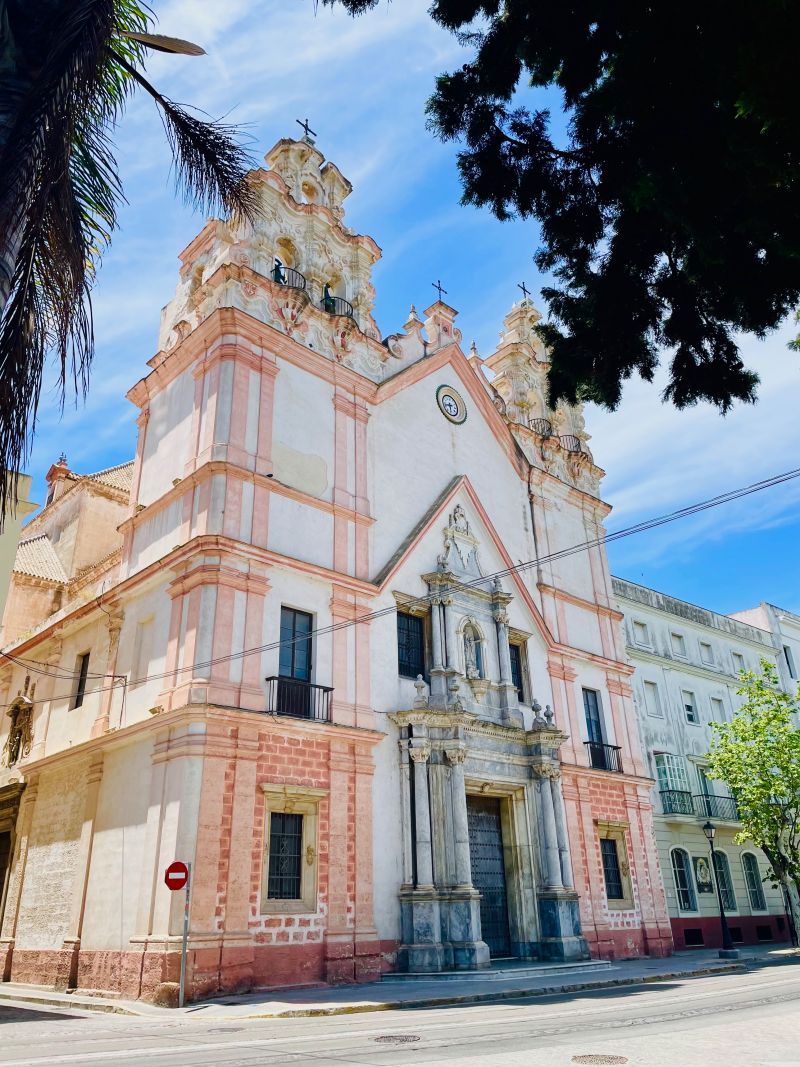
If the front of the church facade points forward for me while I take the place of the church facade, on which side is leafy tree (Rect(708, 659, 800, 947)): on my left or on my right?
on my left

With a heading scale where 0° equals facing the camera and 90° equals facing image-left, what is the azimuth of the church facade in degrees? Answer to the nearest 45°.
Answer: approximately 315°

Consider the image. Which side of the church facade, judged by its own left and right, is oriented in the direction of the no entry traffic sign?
right

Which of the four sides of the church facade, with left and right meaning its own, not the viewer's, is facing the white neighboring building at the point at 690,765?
left

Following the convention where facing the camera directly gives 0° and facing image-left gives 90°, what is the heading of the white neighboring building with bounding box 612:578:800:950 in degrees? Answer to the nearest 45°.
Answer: approximately 315°

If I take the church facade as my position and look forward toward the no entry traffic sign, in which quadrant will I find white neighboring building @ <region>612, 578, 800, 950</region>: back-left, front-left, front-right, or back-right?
back-left

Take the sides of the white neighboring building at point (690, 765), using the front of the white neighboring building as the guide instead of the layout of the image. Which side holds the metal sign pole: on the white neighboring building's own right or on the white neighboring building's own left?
on the white neighboring building's own right

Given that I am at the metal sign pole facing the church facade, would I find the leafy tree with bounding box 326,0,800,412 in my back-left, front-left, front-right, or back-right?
back-right

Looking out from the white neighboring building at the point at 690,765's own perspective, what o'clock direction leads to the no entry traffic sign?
The no entry traffic sign is roughly at 2 o'clock from the white neighboring building.

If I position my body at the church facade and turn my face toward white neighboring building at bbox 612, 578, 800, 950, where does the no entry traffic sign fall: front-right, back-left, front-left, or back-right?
back-right

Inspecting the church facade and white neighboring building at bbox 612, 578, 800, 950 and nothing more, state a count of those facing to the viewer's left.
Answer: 0

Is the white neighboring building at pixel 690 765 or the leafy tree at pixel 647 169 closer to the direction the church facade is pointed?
the leafy tree
